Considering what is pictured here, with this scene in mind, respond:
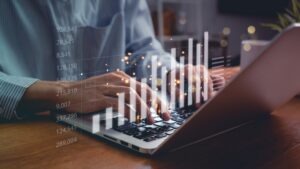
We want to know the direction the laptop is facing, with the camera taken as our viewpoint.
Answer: facing away from the viewer and to the left of the viewer

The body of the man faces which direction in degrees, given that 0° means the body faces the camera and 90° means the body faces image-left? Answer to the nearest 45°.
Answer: approximately 315°

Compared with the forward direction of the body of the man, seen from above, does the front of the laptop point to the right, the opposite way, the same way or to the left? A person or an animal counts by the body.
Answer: the opposite way
